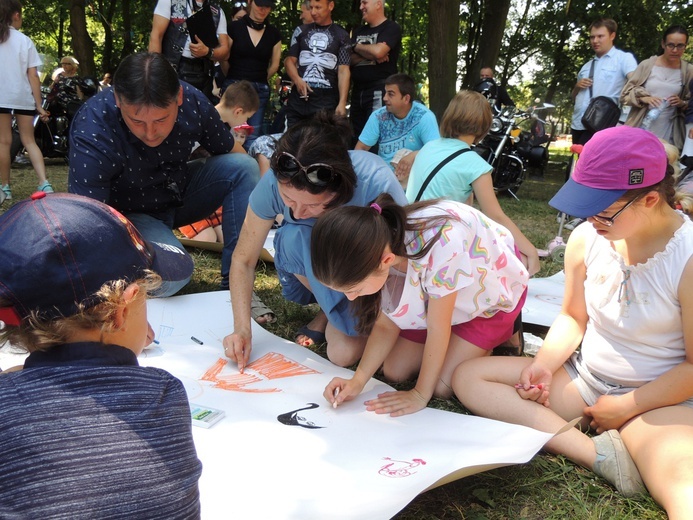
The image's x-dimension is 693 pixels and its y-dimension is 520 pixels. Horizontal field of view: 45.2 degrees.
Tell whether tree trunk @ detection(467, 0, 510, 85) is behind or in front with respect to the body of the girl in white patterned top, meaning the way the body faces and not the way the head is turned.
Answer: behind

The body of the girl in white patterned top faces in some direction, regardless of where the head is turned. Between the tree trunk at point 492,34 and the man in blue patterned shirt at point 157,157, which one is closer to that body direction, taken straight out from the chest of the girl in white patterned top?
the man in blue patterned shirt

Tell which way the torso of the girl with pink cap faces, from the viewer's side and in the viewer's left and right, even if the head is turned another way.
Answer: facing the viewer and to the left of the viewer

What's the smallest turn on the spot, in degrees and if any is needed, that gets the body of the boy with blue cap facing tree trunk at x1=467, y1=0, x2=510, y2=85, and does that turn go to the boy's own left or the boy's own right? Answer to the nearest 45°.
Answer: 0° — they already face it

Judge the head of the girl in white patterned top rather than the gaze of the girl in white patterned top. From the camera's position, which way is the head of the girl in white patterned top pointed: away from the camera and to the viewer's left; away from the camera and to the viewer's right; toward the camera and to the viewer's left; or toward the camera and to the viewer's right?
toward the camera and to the viewer's left

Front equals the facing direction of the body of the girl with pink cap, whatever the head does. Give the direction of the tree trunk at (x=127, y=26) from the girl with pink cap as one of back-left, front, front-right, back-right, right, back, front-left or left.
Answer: right

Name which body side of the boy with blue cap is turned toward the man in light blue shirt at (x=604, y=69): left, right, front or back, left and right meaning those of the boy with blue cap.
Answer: front

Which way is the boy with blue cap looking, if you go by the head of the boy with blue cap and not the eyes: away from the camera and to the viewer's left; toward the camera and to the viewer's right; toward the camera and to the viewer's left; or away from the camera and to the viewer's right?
away from the camera and to the viewer's right

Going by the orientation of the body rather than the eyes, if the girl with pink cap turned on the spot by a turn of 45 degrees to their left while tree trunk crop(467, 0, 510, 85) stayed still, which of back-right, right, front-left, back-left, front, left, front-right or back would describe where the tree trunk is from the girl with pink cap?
back

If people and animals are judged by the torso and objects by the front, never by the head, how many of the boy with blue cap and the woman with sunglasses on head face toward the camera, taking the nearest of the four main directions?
1

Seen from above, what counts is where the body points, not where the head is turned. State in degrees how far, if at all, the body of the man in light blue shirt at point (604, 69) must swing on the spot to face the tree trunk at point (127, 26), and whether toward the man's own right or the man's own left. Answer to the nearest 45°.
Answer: approximately 90° to the man's own right

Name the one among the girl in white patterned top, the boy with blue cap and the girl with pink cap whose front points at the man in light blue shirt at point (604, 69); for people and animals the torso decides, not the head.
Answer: the boy with blue cap
